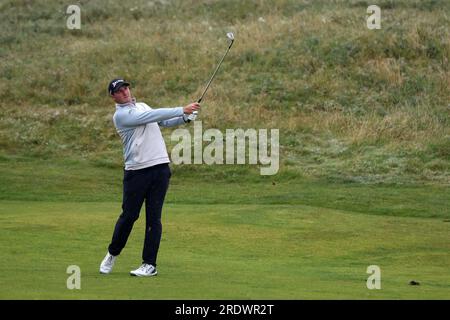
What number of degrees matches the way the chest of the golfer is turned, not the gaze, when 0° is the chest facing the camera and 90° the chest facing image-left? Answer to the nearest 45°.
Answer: approximately 315°
